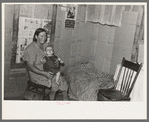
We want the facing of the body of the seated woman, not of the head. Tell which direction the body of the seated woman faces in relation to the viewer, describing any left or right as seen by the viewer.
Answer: facing the viewer and to the right of the viewer

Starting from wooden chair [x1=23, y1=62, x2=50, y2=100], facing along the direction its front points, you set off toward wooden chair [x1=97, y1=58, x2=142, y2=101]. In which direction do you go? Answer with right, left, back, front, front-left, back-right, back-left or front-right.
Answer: front-left

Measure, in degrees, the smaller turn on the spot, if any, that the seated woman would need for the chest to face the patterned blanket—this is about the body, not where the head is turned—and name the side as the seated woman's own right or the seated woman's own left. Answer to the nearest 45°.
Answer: approximately 90° to the seated woman's own left

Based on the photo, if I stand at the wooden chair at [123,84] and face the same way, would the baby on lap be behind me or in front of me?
in front

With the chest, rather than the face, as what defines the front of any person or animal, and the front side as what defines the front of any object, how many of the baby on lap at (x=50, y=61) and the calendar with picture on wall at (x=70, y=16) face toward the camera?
2

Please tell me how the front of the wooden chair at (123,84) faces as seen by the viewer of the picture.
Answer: facing the viewer and to the left of the viewer

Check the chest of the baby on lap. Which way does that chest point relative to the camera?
toward the camera
